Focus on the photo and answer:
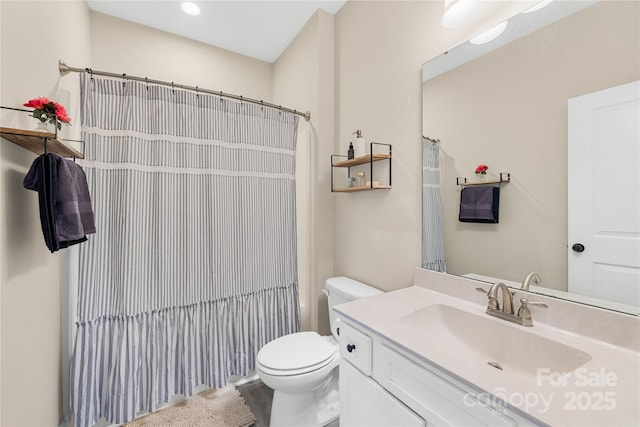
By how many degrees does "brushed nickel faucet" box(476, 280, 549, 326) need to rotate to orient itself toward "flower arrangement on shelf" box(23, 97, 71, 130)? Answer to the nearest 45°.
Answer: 0° — it already faces it

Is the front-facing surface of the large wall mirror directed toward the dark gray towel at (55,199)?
yes

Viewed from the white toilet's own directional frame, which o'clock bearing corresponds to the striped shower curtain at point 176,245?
The striped shower curtain is roughly at 2 o'clock from the white toilet.

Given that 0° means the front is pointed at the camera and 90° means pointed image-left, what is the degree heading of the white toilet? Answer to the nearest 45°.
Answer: approximately 45°
